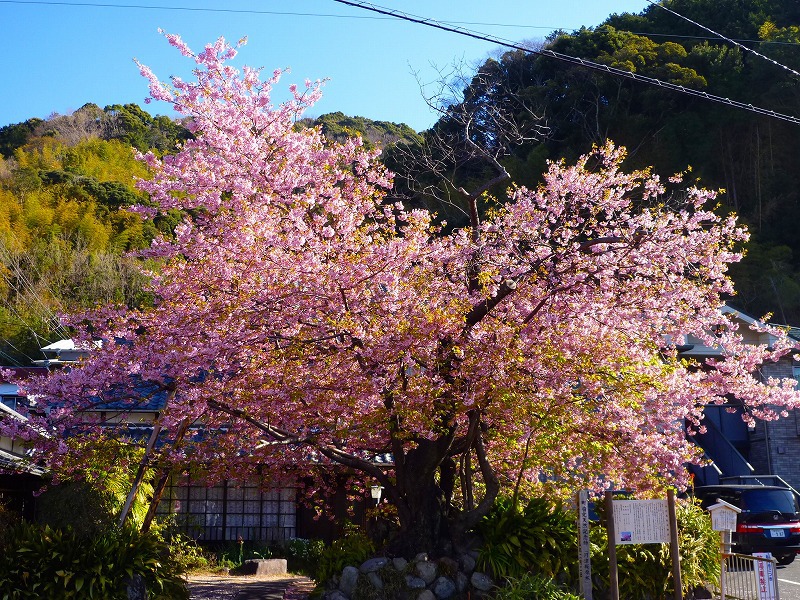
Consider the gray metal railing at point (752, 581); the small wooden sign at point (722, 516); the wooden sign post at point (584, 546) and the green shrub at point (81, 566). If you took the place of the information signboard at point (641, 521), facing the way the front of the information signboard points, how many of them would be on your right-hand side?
2

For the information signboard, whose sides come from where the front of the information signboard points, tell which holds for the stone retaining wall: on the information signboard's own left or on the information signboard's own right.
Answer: on the information signboard's own right

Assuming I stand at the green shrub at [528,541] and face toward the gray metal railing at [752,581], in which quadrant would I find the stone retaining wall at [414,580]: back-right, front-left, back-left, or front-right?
back-right

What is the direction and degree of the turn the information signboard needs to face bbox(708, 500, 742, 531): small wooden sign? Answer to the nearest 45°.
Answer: approximately 135° to its left

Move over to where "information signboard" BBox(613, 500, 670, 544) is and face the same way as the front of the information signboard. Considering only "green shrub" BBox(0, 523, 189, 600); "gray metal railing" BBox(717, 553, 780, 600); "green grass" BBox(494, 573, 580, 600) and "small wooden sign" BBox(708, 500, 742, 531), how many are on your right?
2

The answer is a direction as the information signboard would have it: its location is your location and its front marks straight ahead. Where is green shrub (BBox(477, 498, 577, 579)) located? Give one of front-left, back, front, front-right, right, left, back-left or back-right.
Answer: back-right

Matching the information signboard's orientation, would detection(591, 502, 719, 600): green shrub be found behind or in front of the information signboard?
behind

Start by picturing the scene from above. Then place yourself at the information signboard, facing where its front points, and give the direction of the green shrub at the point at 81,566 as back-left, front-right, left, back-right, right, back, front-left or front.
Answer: right

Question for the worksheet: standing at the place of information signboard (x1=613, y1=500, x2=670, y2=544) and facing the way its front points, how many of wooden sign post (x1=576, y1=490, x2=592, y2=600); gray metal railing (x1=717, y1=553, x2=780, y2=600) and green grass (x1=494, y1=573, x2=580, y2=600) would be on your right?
2

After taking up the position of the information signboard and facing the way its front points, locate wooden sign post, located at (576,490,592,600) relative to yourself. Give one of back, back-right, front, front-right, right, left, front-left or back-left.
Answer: right

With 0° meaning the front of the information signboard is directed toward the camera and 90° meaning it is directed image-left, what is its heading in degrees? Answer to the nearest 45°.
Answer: approximately 0°
